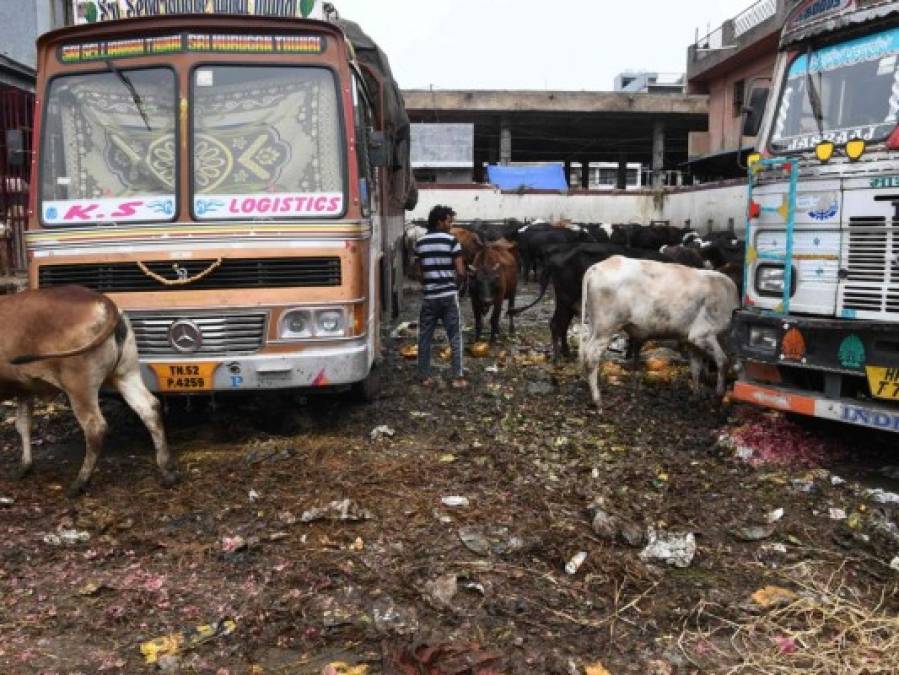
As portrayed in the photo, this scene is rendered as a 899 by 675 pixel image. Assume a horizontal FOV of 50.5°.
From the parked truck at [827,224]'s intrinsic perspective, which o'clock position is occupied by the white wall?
The white wall is roughly at 4 o'clock from the parked truck.

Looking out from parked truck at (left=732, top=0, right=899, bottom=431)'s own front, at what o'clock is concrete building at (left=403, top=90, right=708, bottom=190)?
The concrete building is roughly at 4 o'clock from the parked truck.

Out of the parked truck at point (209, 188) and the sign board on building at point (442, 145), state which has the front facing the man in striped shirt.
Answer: the sign board on building

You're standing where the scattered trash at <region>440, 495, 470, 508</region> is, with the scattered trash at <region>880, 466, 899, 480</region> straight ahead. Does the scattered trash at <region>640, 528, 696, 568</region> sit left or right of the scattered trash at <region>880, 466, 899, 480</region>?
right

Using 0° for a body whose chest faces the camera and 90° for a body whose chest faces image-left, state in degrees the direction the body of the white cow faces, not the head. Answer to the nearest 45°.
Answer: approximately 270°

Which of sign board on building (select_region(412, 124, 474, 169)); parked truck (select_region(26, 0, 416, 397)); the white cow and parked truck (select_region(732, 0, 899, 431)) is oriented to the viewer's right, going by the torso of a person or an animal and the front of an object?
the white cow

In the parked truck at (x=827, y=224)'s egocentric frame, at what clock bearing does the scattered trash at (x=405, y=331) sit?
The scattered trash is roughly at 3 o'clock from the parked truck.

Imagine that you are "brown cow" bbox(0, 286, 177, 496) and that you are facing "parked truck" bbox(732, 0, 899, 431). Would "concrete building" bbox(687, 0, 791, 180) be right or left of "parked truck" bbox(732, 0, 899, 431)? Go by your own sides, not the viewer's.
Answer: left

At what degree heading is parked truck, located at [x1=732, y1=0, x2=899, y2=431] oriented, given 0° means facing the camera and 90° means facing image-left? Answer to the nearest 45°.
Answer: approximately 45°

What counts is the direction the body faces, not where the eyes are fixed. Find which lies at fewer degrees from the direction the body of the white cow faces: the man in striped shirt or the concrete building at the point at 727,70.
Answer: the concrete building

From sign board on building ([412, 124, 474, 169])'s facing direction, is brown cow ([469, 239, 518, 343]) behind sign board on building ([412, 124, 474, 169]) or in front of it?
in front

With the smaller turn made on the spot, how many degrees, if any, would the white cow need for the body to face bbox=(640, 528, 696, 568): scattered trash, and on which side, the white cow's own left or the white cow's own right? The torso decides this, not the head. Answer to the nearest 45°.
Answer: approximately 90° to the white cow's own right

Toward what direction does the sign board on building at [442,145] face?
toward the camera

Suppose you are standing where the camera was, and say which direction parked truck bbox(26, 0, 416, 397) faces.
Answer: facing the viewer
